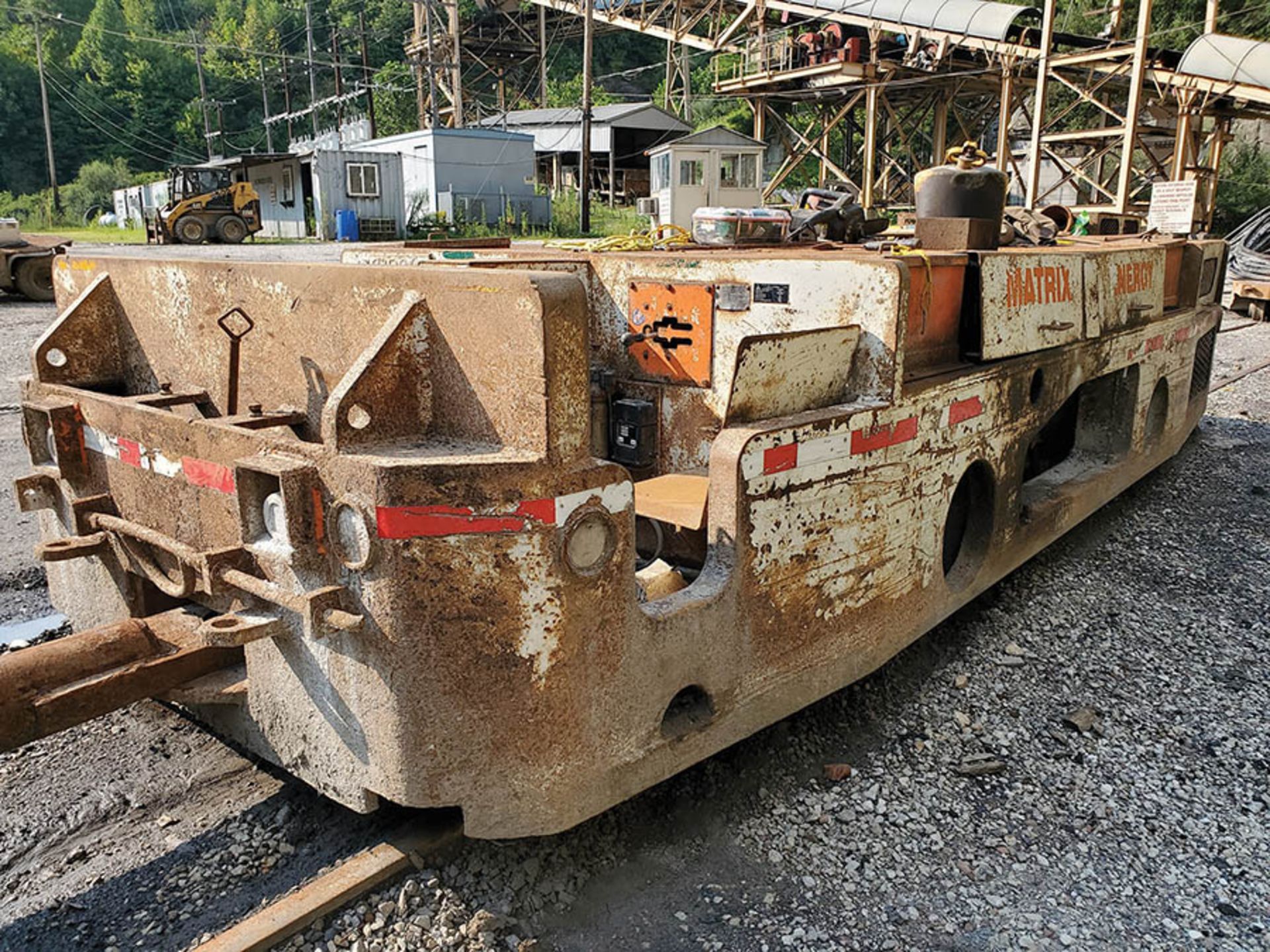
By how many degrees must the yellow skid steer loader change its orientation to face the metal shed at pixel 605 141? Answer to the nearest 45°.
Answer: approximately 135° to its right

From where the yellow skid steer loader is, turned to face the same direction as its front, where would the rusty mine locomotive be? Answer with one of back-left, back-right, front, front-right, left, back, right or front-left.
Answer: left

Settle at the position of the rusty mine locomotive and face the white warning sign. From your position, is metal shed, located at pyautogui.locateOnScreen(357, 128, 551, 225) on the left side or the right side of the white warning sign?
left

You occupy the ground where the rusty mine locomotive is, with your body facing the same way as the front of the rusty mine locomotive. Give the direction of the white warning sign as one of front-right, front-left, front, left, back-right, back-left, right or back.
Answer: back

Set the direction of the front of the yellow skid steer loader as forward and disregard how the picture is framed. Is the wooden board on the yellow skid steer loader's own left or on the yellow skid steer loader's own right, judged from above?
on the yellow skid steer loader's own left

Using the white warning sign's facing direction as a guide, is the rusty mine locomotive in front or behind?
in front

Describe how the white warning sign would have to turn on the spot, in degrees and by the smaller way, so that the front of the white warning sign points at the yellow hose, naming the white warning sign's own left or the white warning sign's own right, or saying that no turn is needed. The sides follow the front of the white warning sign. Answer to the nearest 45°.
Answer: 0° — it already faces it

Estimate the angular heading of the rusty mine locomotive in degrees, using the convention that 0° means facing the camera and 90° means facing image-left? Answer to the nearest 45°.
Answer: approximately 45°

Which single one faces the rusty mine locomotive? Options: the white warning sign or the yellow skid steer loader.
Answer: the white warning sign

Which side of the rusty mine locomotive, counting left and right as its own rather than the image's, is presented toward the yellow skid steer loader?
right

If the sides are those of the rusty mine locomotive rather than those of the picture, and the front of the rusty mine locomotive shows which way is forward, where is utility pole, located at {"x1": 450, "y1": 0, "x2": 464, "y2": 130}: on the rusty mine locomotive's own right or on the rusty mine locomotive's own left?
on the rusty mine locomotive's own right

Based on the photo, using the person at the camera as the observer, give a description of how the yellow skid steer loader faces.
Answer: facing to the left of the viewer

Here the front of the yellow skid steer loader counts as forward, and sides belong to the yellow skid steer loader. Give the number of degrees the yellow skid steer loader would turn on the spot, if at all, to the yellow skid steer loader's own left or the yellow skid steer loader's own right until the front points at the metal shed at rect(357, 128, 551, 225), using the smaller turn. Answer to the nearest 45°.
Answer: approximately 180°

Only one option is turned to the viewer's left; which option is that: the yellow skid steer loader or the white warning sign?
the yellow skid steer loader

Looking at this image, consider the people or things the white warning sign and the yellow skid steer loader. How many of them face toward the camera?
1
